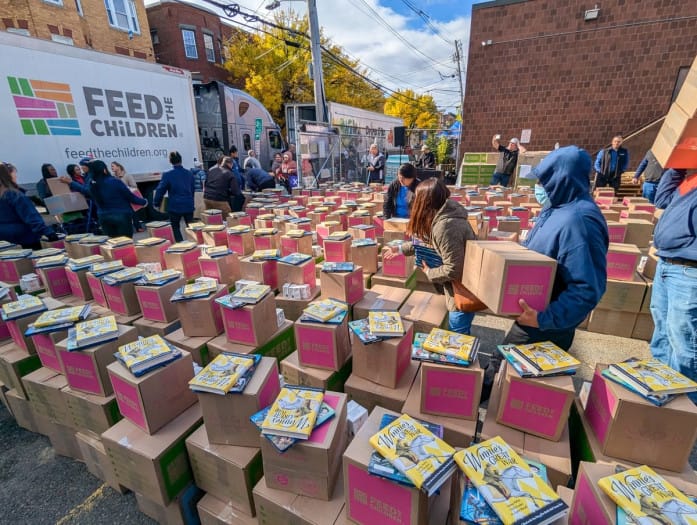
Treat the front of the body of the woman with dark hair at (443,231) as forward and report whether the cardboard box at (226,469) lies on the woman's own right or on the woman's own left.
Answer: on the woman's own left

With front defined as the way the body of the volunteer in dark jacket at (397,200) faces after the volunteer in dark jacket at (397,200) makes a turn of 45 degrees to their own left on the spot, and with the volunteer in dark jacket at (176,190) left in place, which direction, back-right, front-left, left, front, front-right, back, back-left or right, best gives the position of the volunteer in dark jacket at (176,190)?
back-right

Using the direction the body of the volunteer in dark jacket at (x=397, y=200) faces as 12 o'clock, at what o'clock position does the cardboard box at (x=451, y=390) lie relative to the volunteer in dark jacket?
The cardboard box is roughly at 12 o'clock from the volunteer in dark jacket.

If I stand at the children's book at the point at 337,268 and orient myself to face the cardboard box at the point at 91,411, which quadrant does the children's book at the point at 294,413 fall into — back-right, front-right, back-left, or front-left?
front-left

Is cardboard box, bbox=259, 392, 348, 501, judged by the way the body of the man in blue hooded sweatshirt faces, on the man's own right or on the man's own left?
on the man's own left

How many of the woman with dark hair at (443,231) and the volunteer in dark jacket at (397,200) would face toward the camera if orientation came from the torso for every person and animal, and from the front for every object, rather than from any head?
1

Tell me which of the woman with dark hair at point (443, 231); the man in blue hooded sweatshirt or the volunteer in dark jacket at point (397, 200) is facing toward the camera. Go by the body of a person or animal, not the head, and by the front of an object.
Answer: the volunteer in dark jacket

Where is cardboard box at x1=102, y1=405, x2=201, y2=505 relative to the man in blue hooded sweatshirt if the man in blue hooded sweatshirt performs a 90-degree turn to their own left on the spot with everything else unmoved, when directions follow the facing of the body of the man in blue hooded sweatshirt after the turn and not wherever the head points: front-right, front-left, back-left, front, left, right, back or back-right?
front-right

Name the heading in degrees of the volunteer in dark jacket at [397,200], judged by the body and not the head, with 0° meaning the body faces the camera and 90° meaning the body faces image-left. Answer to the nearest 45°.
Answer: approximately 0°

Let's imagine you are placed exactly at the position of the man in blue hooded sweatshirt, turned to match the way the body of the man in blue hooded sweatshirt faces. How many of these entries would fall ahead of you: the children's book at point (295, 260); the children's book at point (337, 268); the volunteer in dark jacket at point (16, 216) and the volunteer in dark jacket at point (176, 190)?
4

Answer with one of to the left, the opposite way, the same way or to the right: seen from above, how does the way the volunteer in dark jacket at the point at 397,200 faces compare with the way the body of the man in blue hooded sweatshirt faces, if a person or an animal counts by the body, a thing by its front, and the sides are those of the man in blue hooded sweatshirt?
to the left

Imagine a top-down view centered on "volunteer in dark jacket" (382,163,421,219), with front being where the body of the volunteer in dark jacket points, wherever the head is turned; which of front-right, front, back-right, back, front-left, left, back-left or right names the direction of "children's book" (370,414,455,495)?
front

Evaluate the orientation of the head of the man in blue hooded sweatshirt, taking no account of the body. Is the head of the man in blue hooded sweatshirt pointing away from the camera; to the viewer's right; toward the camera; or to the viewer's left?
to the viewer's left

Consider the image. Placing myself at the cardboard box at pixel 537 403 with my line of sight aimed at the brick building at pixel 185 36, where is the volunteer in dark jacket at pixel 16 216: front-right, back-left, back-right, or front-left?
front-left

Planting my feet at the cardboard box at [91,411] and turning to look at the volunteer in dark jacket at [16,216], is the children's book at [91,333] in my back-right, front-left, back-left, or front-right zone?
front-right

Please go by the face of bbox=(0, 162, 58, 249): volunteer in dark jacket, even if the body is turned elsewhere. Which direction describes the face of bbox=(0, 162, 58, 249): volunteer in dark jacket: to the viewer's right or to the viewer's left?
to the viewer's right

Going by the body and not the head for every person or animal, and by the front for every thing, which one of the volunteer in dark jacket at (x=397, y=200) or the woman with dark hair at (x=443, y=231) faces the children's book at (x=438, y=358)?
the volunteer in dark jacket
